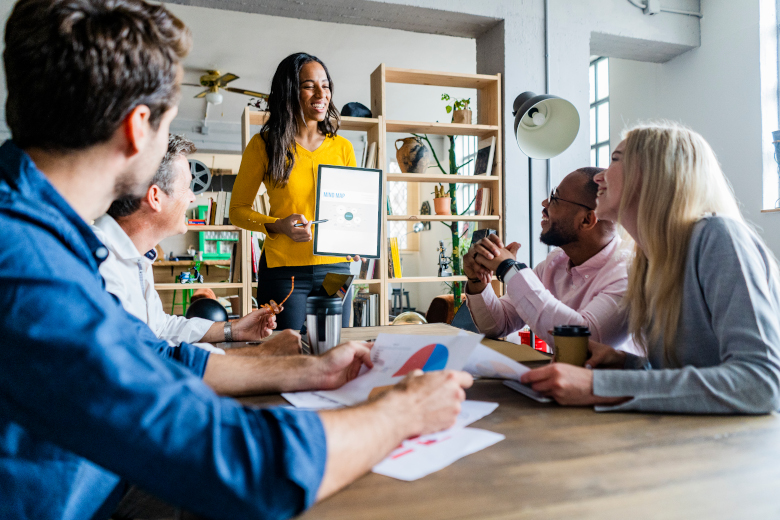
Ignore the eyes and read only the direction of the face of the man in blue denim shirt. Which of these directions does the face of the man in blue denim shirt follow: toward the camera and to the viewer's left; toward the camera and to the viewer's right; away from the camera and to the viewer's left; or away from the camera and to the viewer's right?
away from the camera and to the viewer's right

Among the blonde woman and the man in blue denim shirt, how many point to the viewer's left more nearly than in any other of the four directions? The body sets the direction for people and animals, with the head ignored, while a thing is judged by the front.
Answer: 1

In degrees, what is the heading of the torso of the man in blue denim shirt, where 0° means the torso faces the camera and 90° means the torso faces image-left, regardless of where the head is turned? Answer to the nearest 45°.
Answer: approximately 225°

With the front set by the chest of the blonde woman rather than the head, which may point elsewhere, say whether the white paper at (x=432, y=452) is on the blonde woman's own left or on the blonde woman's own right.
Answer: on the blonde woman's own left

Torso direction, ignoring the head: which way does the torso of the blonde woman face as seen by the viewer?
to the viewer's left
